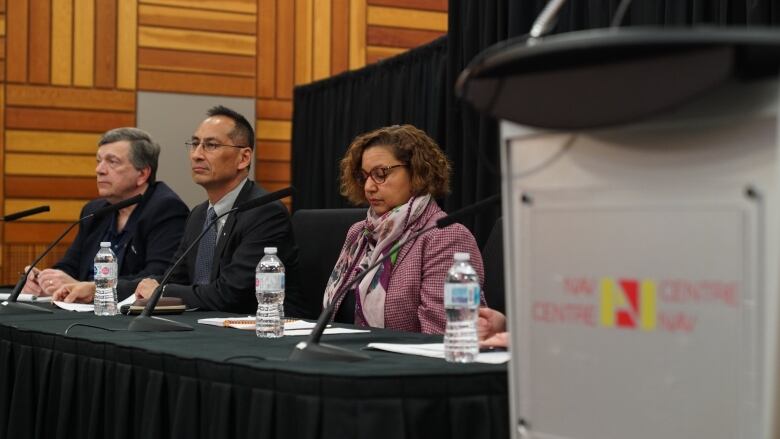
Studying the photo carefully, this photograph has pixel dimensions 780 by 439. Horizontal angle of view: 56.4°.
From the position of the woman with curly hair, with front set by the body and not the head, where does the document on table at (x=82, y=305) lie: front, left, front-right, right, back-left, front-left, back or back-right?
front-right

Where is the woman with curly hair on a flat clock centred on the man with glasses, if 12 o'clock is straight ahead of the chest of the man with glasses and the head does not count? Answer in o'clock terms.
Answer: The woman with curly hair is roughly at 9 o'clock from the man with glasses.

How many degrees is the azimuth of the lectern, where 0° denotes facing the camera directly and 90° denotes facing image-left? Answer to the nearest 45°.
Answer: approximately 0°

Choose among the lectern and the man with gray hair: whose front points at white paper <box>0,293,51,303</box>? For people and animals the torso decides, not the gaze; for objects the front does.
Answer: the man with gray hair

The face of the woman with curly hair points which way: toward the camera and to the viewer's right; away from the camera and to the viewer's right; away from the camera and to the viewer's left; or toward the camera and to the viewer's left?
toward the camera and to the viewer's left

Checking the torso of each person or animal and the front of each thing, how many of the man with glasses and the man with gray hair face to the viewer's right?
0

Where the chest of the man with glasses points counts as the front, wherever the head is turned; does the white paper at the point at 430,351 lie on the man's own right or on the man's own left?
on the man's own left

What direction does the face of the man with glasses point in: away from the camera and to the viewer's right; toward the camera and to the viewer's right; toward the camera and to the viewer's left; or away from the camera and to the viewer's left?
toward the camera and to the viewer's left
